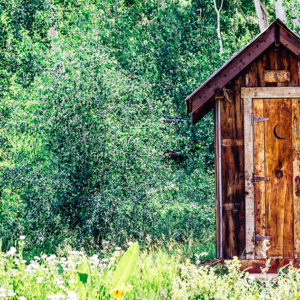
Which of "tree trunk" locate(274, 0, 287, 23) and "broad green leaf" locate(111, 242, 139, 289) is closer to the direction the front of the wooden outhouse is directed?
the broad green leaf

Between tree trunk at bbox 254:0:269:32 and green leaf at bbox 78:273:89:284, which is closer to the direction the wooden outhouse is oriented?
the green leaf

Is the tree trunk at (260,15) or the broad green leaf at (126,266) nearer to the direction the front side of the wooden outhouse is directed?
the broad green leaf

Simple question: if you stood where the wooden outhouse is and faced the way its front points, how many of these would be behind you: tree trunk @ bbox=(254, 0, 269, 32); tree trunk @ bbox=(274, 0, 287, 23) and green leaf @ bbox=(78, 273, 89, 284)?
2

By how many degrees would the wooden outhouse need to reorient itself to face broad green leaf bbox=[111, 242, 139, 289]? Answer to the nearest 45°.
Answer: approximately 45° to its right

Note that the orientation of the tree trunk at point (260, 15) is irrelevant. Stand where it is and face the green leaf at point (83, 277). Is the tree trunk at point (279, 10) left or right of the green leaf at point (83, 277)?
left

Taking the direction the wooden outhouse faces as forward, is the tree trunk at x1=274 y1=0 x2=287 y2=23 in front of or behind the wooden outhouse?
behind

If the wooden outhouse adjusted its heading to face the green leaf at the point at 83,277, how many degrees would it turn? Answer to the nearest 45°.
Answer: approximately 45° to its right

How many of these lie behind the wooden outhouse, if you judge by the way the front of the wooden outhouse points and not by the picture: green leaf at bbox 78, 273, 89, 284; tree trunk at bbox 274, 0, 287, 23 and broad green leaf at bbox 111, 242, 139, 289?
1

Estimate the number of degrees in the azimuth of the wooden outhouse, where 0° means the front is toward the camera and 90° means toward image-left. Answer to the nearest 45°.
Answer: approximately 0°

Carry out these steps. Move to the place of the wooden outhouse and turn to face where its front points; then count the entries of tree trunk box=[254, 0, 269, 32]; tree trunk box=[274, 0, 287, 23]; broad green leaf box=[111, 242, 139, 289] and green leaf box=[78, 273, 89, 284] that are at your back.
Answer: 2

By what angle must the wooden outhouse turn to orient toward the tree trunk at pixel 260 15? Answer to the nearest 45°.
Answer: approximately 180°
